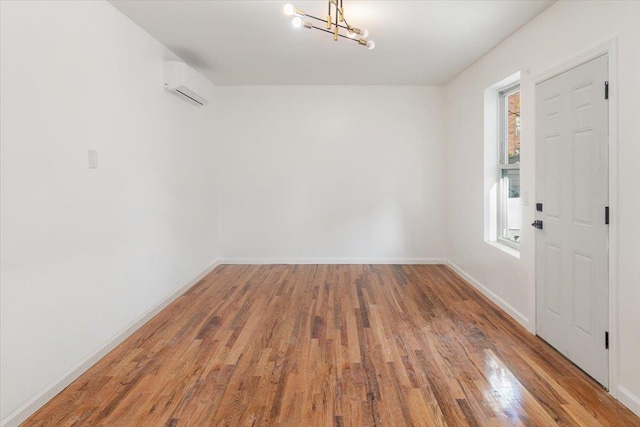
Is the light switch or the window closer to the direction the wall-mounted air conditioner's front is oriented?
the window

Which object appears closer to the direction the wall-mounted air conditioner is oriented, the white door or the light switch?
the white door

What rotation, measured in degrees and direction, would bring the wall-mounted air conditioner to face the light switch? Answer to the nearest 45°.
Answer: approximately 90° to its right

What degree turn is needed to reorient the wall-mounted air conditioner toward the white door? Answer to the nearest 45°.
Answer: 0° — it already faces it

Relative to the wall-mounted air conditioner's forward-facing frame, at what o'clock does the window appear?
The window is roughly at 11 o'clock from the wall-mounted air conditioner.

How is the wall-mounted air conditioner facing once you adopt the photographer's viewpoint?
facing the viewer and to the right of the viewer
